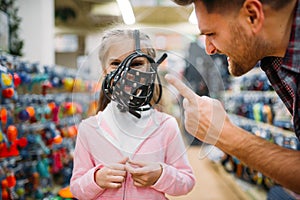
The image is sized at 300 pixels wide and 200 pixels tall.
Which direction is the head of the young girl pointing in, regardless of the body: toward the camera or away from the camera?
toward the camera

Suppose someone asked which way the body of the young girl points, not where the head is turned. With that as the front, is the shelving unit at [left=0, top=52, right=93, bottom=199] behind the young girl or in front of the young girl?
behind

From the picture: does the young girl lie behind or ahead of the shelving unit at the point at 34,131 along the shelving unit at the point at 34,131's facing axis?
ahead

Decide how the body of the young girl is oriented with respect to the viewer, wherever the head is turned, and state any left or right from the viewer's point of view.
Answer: facing the viewer

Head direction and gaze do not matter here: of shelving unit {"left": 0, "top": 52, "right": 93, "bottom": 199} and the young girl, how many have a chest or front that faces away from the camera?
0

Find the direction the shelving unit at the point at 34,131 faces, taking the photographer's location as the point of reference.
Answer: facing the viewer and to the right of the viewer
